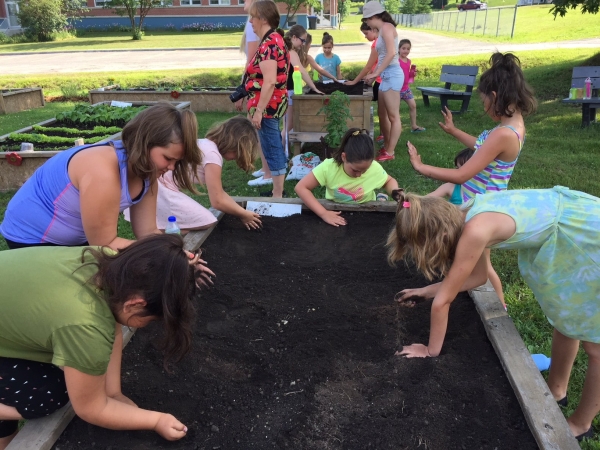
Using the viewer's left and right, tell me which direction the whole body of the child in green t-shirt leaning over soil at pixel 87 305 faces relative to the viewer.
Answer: facing to the right of the viewer

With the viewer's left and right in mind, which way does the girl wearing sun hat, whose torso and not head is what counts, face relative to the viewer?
facing to the left of the viewer

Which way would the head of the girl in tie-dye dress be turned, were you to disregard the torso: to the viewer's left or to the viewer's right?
to the viewer's left

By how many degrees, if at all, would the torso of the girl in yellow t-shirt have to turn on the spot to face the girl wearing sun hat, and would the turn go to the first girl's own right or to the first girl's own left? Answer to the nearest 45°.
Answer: approximately 180°

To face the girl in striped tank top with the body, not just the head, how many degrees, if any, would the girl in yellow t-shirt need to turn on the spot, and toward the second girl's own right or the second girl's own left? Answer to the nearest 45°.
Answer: approximately 45° to the second girl's own left

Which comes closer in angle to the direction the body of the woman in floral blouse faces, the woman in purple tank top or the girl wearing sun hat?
the woman in purple tank top

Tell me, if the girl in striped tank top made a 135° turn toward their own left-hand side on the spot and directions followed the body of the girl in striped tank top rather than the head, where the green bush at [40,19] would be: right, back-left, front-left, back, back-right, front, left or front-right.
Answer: back

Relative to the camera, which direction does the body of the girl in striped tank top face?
to the viewer's left

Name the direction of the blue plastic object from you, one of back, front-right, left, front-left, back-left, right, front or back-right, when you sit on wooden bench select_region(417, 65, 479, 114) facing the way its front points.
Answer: front-left

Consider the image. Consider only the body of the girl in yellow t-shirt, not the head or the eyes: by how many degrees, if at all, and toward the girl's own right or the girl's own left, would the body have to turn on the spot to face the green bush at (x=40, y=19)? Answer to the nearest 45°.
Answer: approximately 135° to the girl's own right

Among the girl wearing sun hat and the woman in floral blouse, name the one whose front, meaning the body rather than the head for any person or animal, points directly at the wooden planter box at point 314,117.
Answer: the girl wearing sun hat

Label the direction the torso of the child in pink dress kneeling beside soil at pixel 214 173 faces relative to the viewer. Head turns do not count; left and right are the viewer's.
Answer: facing to the right of the viewer

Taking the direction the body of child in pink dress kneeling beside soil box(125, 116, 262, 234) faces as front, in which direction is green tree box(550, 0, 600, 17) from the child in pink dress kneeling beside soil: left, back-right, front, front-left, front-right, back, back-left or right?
front-left

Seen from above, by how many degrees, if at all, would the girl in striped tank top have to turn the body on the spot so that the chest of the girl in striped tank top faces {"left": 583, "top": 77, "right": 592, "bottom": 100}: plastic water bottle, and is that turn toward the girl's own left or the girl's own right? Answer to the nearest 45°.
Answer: approximately 90° to the girl's own right
